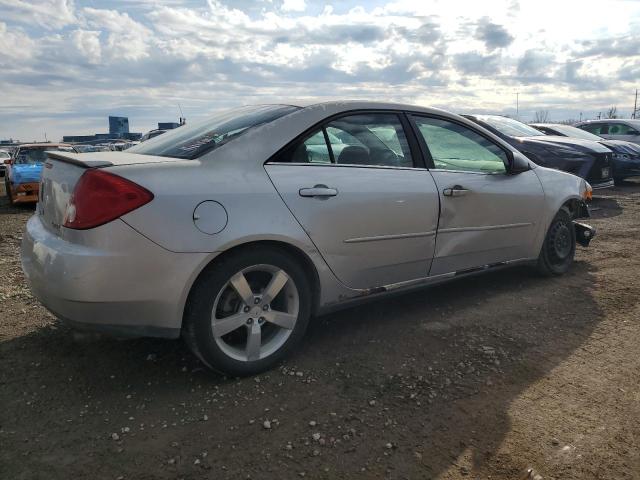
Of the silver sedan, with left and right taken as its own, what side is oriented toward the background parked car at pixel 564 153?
front

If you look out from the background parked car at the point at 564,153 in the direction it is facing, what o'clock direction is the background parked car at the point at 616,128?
the background parked car at the point at 616,128 is roughly at 8 o'clock from the background parked car at the point at 564,153.

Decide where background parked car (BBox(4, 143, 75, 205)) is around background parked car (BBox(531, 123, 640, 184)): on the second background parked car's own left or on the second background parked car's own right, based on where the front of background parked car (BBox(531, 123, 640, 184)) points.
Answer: on the second background parked car's own right

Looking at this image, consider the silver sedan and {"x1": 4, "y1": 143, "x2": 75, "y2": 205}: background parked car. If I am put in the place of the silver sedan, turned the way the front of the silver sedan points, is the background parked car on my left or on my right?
on my left

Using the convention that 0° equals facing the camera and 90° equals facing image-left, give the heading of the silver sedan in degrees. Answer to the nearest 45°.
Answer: approximately 225°

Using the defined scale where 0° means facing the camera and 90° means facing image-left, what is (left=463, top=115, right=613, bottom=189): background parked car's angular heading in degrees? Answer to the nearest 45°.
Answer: approximately 315°

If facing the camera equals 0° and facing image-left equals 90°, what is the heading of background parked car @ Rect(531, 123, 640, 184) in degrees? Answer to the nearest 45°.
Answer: approximately 315°

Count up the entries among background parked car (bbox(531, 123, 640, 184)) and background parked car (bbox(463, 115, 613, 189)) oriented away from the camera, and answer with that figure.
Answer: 0

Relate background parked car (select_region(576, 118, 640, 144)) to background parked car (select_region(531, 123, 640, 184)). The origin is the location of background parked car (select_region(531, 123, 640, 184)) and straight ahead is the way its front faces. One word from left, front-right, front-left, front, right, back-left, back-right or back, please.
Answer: back-left

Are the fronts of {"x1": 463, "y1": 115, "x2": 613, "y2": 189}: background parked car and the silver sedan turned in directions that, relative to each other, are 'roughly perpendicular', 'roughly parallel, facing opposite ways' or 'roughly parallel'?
roughly perpendicular
